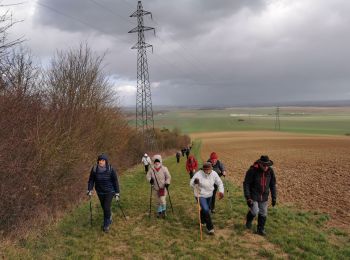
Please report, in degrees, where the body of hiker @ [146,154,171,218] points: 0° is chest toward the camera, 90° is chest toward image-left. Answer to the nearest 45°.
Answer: approximately 0°

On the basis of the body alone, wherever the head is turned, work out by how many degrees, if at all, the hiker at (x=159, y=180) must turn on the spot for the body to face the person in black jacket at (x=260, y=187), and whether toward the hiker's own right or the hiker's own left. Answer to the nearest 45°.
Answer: approximately 45° to the hiker's own left

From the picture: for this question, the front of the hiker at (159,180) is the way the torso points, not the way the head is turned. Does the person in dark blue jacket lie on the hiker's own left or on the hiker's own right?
on the hiker's own right

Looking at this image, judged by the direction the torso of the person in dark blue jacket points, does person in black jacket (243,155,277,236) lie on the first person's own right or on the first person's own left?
on the first person's own left

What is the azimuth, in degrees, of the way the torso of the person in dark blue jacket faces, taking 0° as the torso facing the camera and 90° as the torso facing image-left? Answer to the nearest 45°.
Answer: approximately 0°

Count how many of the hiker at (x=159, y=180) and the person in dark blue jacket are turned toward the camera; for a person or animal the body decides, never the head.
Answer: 2

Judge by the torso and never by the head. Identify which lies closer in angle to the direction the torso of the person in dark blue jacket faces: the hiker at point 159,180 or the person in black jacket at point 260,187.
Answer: the person in black jacket
